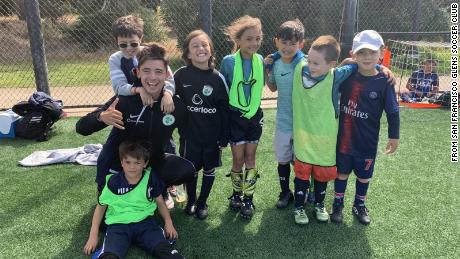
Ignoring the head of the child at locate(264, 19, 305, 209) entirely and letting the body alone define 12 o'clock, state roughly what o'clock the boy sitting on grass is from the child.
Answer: The boy sitting on grass is roughly at 2 o'clock from the child.

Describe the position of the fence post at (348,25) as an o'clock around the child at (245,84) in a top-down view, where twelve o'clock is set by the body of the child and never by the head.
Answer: The fence post is roughly at 7 o'clock from the child.

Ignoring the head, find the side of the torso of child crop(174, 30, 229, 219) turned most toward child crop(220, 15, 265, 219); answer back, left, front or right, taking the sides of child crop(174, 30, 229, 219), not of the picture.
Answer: left

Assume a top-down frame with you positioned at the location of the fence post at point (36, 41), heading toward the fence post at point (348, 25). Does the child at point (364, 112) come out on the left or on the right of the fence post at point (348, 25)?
right
